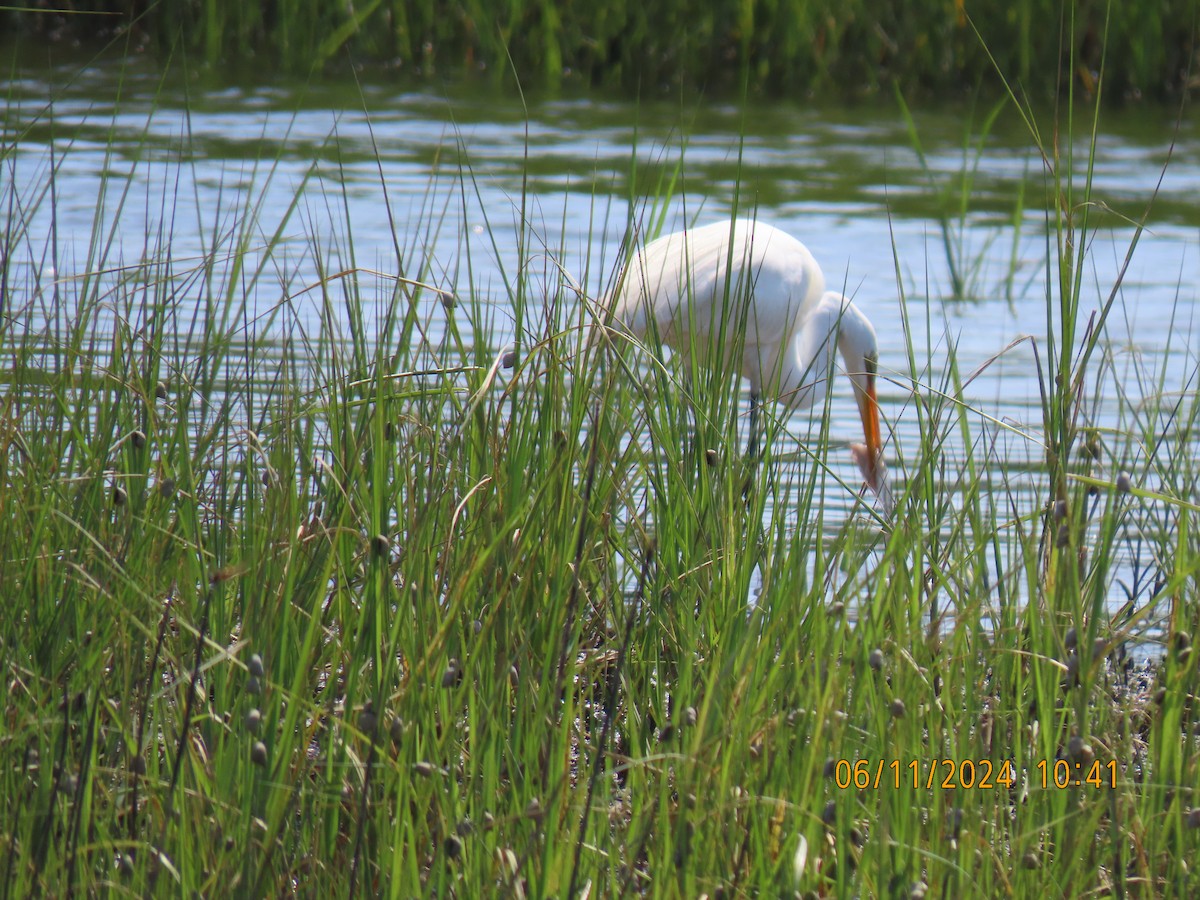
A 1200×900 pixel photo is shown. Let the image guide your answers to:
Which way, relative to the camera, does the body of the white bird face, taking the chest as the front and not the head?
to the viewer's right

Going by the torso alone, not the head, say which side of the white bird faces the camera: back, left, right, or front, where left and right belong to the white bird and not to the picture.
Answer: right
